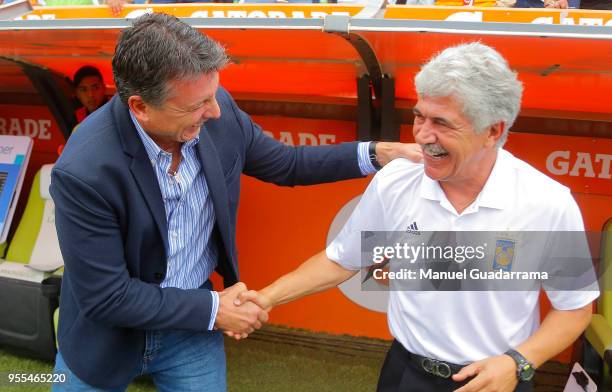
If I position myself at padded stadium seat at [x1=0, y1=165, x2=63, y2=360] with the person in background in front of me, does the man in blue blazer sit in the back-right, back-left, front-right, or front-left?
back-right

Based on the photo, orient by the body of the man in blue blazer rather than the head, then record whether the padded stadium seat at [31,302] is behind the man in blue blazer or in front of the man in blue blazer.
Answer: behind

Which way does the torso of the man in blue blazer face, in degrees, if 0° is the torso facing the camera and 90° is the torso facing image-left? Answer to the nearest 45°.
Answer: approximately 315°

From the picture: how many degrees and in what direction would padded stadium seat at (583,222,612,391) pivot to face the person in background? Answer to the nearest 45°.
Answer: approximately 45° to its right

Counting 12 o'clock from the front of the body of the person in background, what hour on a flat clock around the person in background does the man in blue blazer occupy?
The man in blue blazer is roughly at 12 o'clock from the person in background.

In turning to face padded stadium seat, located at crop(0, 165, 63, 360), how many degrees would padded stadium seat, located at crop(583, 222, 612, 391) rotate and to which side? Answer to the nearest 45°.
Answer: approximately 45° to its right

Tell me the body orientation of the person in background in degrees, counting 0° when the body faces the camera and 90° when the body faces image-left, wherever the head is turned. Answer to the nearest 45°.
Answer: approximately 0°

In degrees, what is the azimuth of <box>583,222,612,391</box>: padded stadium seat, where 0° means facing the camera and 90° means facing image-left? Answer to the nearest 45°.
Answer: approximately 45°
